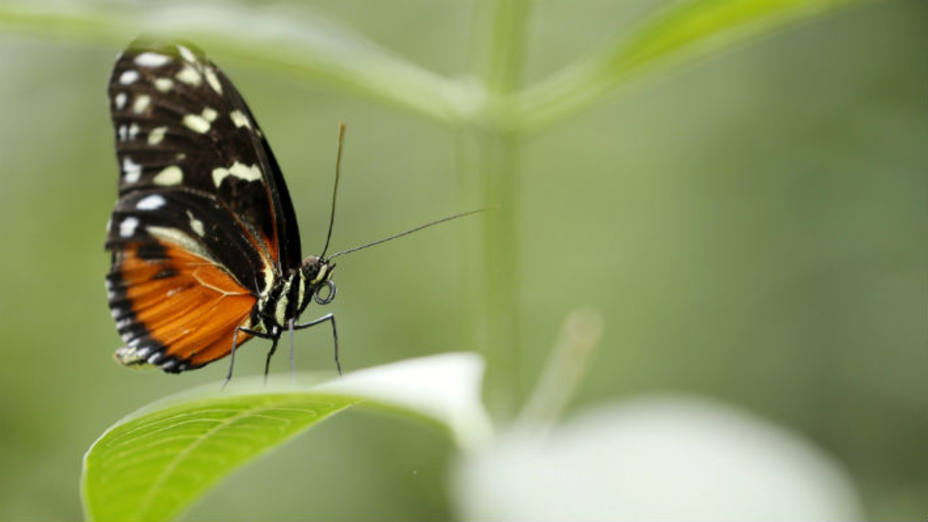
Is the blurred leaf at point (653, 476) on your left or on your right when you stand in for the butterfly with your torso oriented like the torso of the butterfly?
on your right

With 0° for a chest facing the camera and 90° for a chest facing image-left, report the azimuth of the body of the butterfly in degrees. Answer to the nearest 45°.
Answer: approximately 270°
